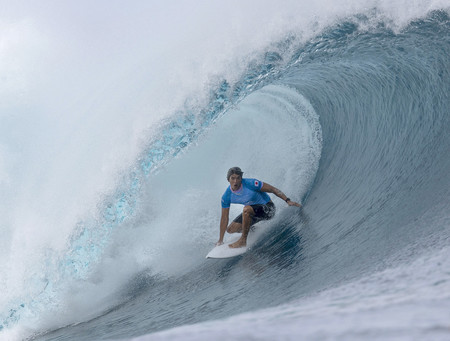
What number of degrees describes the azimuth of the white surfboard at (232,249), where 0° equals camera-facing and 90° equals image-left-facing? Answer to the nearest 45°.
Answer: approximately 45°

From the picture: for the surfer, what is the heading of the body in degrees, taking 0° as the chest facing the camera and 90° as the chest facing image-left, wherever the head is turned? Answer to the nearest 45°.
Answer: approximately 45°
